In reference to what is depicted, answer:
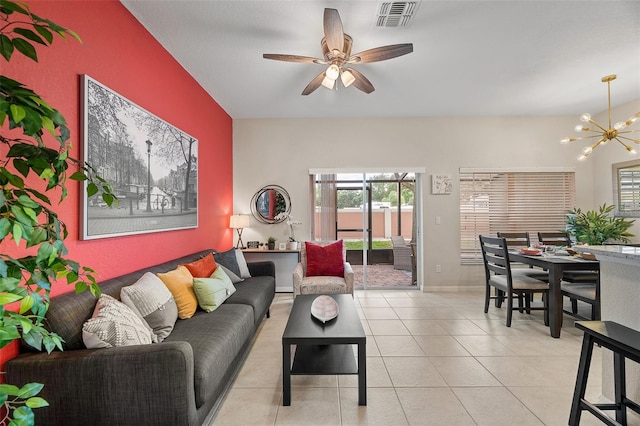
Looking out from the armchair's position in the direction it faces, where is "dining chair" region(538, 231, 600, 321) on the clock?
The dining chair is roughly at 9 o'clock from the armchair.

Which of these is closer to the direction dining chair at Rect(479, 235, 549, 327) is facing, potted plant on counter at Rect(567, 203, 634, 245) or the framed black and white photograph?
the potted plant on counter

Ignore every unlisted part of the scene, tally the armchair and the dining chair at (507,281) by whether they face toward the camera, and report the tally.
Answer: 1

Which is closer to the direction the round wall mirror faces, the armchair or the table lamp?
the armchair

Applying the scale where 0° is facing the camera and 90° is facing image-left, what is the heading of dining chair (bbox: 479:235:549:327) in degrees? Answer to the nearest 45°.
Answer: approximately 225°

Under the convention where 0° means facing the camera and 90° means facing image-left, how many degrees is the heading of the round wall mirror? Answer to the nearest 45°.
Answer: approximately 0°

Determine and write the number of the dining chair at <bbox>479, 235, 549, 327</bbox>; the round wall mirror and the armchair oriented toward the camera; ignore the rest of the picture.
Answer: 2

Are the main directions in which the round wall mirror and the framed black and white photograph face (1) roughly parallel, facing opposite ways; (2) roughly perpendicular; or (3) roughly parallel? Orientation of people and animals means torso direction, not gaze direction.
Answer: roughly perpendicular

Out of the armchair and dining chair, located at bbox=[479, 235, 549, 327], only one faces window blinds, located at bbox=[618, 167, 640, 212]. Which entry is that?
the dining chair

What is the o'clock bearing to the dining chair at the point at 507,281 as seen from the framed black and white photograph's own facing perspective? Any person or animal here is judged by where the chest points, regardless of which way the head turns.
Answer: The dining chair is roughly at 11 o'clock from the framed black and white photograph.

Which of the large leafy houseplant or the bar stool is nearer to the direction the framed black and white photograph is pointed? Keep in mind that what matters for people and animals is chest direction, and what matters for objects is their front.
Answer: the bar stool
